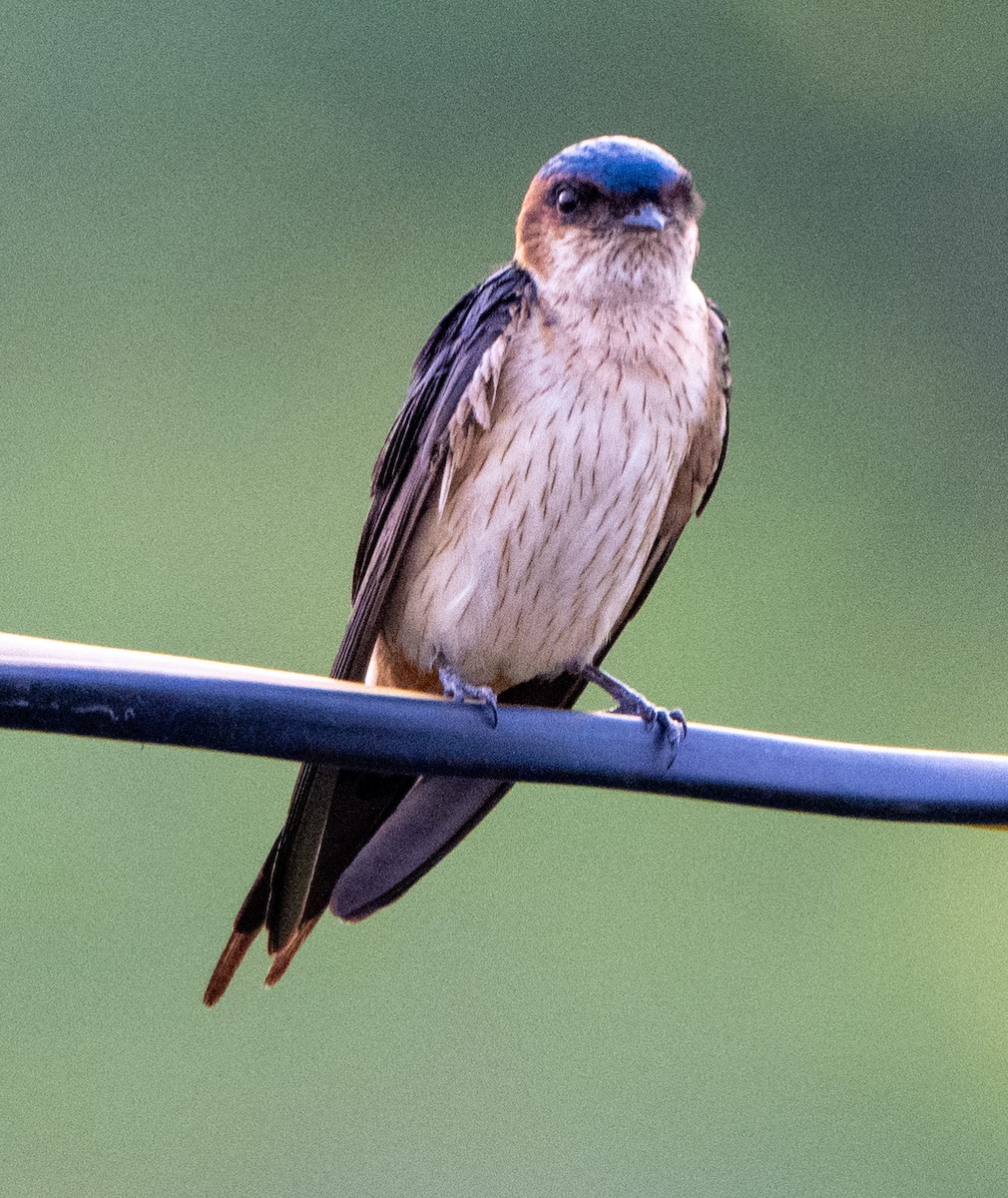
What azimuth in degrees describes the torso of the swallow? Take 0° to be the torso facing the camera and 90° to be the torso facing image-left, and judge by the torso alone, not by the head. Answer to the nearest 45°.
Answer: approximately 315°
